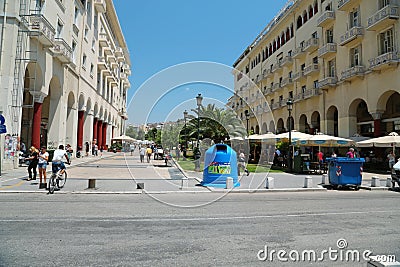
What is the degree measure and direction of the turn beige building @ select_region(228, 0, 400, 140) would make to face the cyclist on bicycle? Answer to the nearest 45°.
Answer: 0° — it already faces them

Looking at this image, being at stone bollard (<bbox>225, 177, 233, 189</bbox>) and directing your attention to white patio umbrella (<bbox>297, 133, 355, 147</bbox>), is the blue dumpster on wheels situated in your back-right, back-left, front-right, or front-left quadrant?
front-right

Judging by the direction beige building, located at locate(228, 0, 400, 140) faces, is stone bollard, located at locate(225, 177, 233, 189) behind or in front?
in front

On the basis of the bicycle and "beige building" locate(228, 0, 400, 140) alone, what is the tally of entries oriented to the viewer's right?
0

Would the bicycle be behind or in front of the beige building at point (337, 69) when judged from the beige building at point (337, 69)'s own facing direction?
in front
